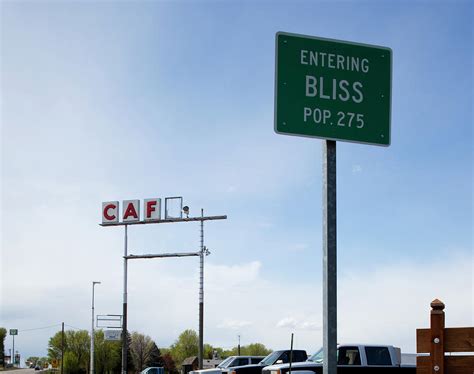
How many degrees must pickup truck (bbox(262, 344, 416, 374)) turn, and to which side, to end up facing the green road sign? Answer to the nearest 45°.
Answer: approximately 90° to its left

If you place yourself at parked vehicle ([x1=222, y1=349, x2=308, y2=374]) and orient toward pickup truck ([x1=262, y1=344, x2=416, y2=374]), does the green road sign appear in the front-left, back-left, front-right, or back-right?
front-right

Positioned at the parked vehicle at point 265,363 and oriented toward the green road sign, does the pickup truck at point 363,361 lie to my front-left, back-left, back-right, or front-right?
front-left

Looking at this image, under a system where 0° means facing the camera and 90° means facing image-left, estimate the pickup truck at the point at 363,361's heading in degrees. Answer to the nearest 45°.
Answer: approximately 90°
